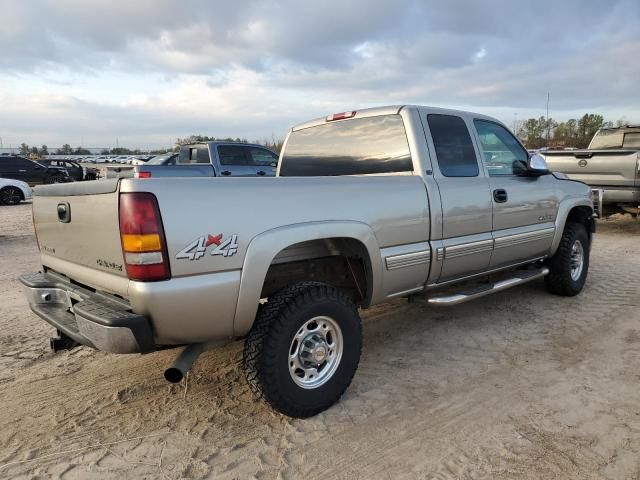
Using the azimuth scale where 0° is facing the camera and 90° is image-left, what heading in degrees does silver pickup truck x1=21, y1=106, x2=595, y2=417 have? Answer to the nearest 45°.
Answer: approximately 225°

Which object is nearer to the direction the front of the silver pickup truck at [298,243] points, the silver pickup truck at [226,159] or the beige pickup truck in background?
the beige pickup truck in background

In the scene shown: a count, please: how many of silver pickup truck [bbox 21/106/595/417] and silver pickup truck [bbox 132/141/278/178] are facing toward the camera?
0

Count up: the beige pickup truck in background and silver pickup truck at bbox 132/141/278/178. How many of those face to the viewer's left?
0

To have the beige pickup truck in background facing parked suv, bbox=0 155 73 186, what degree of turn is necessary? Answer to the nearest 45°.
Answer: approximately 135° to its left

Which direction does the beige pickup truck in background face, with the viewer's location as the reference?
facing away from the viewer and to the right of the viewer

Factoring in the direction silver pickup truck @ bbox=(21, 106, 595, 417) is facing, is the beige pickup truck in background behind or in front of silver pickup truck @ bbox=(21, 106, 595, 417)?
in front

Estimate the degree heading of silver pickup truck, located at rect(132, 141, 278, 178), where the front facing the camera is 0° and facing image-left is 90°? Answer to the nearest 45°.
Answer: approximately 225°

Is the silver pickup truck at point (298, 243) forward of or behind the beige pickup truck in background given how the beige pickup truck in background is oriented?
behind

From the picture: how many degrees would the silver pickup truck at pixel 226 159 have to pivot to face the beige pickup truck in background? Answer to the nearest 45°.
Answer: approximately 90° to its right
